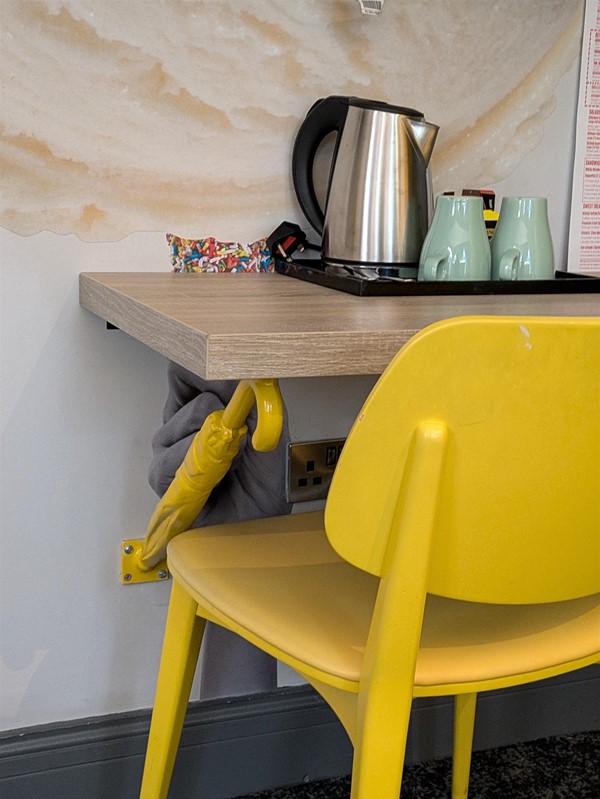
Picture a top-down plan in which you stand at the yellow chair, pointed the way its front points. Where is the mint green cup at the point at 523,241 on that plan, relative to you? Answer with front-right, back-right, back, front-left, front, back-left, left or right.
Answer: front-right

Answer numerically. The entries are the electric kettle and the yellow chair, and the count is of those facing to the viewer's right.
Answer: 1

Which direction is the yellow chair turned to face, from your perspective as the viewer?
facing away from the viewer and to the left of the viewer

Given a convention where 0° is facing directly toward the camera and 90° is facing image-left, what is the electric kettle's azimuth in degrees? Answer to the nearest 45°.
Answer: approximately 270°

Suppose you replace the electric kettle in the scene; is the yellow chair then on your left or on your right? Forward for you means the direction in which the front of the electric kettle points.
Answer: on your right

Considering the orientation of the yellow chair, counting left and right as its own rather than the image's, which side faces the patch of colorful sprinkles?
front

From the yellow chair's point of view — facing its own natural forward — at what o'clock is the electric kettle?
The electric kettle is roughly at 1 o'clock from the yellow chair.

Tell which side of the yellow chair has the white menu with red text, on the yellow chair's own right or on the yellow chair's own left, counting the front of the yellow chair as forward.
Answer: on the yellow chair's own right
